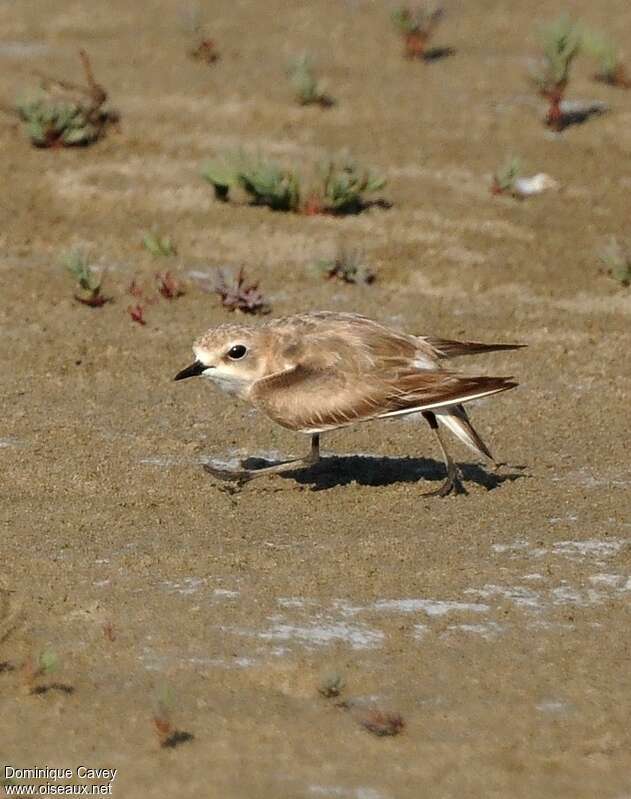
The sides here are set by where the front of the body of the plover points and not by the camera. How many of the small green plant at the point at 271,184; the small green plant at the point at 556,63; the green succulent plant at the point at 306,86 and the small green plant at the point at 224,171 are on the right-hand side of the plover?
4

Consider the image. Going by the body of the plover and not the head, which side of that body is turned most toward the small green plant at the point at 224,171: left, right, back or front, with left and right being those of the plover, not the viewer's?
right

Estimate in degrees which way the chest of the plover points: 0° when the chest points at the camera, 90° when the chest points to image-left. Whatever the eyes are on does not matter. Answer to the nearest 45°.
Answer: approximately 90°

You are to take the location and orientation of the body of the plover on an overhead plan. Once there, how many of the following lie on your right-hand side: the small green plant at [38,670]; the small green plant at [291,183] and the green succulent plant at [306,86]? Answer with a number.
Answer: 2

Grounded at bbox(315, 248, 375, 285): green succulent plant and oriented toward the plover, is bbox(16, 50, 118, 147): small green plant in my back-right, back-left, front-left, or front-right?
back-right

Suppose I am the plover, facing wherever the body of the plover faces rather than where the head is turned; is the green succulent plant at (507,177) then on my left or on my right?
on my right

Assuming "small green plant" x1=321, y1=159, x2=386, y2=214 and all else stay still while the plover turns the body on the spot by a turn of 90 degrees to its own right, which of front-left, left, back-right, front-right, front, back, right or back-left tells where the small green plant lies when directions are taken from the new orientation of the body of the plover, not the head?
front

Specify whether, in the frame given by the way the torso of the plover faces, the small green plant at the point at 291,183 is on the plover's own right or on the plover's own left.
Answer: on the plover's own right

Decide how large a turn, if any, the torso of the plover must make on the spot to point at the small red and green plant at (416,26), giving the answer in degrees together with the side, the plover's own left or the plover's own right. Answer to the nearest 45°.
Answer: approximately 90° to the plover's own right

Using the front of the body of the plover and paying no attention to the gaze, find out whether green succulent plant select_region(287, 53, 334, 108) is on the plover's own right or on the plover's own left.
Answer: on the plover's own right

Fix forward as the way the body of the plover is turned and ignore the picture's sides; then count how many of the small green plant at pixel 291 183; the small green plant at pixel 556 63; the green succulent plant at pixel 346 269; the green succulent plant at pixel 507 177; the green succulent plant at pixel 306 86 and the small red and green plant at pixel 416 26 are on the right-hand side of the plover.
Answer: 6

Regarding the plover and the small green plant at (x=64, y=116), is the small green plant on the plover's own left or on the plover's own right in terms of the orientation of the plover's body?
on the plover's own right

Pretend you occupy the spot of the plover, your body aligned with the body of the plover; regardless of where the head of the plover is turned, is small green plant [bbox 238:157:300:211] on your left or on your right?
on your right
